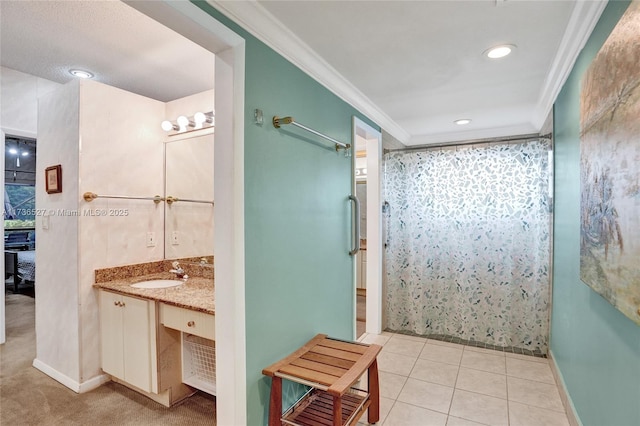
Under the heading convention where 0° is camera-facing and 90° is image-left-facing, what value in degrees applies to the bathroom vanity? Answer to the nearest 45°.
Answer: approximately 45°

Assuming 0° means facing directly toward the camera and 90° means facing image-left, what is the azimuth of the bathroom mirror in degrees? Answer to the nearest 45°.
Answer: approximately 45°

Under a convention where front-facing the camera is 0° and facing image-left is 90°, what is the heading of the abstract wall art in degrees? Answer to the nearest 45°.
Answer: approximately 90°

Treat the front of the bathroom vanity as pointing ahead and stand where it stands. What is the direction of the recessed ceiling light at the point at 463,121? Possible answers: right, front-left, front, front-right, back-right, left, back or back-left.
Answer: back-left

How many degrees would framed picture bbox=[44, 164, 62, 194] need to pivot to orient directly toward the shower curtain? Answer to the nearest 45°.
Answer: approximately 90° to its left

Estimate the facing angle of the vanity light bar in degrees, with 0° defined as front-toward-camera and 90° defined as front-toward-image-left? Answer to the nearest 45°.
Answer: approximately 45°

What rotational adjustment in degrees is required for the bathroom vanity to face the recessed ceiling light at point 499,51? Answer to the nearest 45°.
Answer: approximately 90° to its left

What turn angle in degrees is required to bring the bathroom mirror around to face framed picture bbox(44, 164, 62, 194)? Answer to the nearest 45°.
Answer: approximately 45° to its right

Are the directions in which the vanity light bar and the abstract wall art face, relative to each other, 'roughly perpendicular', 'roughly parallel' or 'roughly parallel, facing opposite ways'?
roughly perpendicular

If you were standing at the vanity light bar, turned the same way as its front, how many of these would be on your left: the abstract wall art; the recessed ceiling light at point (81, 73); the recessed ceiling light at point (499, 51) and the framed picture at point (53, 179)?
2
